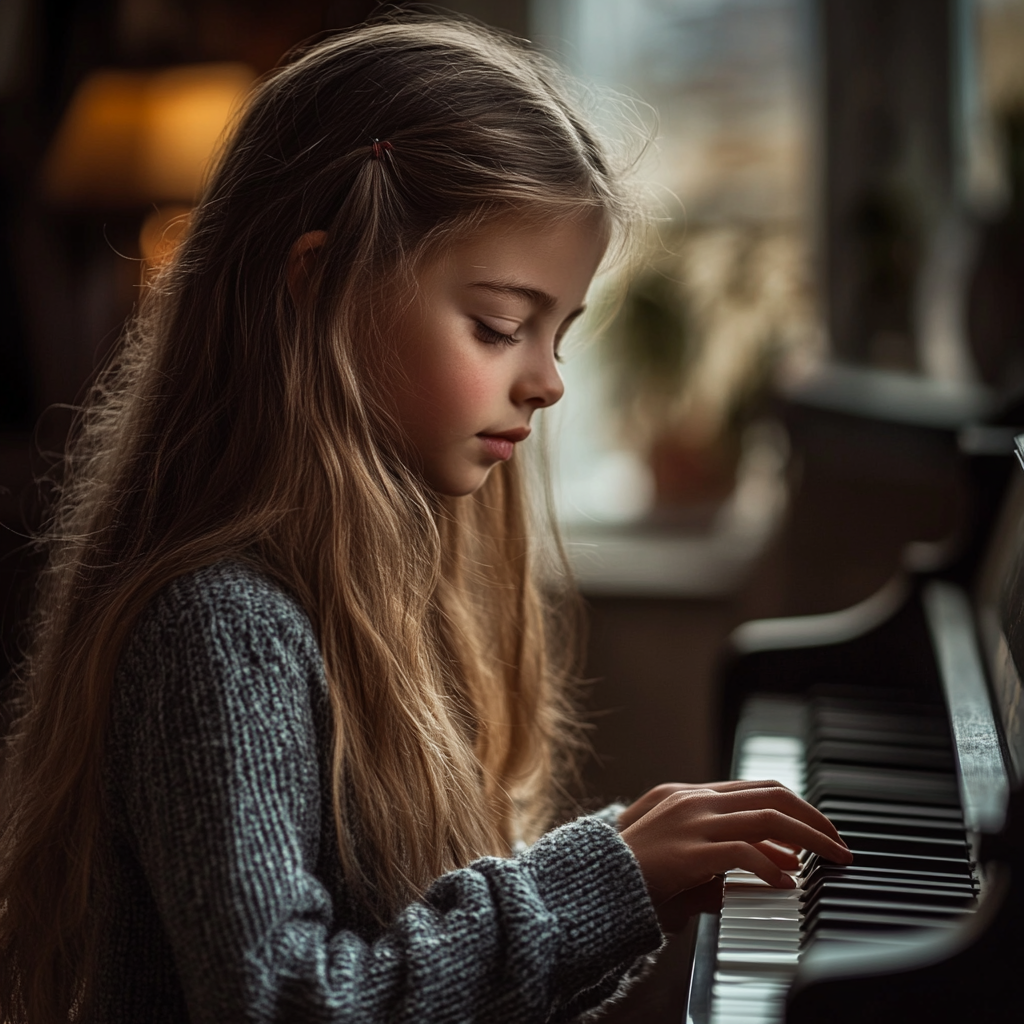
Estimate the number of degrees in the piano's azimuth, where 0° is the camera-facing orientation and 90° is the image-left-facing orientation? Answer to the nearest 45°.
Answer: approximately 90°

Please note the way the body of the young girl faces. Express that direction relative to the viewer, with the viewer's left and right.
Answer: facing to the right of the viewer

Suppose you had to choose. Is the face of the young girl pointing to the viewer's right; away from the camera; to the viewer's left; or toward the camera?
to the viewer's right

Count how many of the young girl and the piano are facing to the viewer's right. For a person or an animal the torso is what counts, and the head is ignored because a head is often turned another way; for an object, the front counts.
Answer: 1

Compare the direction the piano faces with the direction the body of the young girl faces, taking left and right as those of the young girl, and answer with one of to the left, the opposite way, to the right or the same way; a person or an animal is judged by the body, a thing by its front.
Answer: the opposite way
